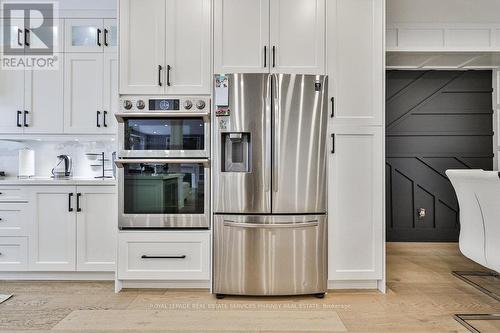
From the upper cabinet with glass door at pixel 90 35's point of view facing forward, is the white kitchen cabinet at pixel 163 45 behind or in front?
in front

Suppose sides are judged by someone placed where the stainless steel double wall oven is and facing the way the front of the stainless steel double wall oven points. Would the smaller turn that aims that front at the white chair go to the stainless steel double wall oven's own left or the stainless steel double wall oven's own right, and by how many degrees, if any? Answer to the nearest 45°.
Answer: approximately 45° to the stainless steel double wall oven's own left

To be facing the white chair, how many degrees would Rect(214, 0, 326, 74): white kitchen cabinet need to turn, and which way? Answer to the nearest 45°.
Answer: approximately 90° to its left

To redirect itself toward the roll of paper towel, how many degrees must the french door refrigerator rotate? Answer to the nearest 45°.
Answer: approximately 90° to its right

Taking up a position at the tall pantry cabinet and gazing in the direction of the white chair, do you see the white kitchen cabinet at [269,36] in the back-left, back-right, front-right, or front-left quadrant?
back-right

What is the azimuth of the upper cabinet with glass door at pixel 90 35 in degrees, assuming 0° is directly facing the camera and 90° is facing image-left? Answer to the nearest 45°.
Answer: approximately 0°

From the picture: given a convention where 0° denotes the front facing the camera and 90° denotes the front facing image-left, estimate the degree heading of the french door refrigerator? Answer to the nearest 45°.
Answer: approximately 0°
